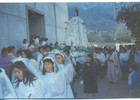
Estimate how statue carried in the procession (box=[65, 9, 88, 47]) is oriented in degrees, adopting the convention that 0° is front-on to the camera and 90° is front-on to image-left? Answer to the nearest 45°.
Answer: approximately 0°

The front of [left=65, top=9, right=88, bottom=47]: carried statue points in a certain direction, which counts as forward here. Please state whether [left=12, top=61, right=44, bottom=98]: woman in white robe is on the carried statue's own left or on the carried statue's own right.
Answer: on the carried statue's own right

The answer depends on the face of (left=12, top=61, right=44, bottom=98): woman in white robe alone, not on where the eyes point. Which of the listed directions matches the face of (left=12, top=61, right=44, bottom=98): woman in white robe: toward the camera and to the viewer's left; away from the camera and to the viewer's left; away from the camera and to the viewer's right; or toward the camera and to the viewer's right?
toward the camera and to the viewer's left

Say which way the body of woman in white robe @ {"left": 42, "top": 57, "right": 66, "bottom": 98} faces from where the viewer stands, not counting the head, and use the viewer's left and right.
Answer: facing the viewer and to the left of the viewer

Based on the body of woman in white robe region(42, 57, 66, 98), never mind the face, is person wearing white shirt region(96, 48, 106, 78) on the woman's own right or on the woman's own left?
on the woman's own left

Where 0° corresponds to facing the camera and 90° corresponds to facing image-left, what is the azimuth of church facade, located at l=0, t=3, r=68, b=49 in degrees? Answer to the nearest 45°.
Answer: approximately 315°

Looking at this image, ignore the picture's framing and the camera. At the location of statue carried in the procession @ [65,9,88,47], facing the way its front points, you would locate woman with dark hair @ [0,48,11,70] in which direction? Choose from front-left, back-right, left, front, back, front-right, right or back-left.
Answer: right
